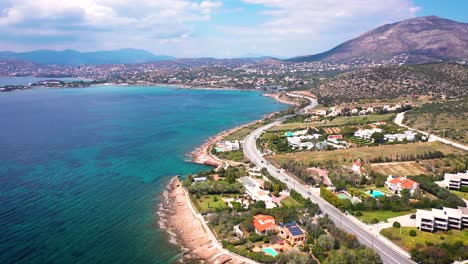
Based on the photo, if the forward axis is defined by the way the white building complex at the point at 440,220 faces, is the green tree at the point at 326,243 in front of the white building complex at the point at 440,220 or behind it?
in front

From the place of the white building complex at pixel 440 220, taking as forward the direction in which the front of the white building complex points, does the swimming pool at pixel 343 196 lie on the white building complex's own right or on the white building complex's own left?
on the white building complex's own right

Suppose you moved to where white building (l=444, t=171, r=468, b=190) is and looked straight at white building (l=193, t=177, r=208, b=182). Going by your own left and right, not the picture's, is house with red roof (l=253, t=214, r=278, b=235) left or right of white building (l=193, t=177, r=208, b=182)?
left

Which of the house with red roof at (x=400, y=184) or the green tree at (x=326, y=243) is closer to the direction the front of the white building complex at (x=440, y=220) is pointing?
the green tree

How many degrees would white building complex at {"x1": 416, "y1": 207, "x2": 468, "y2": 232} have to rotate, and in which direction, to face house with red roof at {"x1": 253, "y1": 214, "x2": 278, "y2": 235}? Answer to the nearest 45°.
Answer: approximately 45° to its right

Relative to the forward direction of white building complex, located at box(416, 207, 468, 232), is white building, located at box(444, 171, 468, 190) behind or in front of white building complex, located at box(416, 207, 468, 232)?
behind
